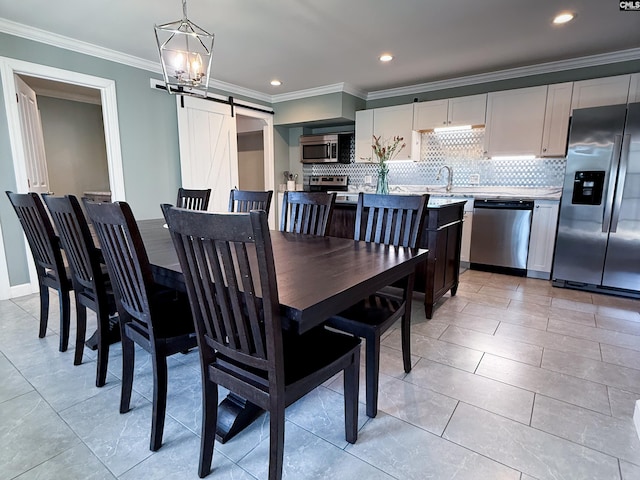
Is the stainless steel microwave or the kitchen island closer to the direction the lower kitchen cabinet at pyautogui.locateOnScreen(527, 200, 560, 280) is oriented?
the kitchen island

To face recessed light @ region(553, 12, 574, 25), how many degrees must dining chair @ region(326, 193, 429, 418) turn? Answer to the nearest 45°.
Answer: approximately 180°

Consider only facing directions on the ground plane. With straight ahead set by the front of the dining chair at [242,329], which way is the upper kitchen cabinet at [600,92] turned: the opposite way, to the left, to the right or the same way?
the opposite way

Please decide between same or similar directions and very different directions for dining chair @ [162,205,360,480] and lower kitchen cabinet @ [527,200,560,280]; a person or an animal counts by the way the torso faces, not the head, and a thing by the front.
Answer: very different directions

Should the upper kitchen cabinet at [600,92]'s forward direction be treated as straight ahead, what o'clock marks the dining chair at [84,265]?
The dining chair is roughly at 1 o'clock from the upper kitchen cabinet.

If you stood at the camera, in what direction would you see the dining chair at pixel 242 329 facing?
facing away from the viewer and to the right of the viewer

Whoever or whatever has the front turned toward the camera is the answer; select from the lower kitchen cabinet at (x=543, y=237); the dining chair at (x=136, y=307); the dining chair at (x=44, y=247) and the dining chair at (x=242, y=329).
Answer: the lower kitchen cabinet

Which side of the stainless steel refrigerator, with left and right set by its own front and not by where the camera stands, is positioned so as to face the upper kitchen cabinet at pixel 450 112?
right

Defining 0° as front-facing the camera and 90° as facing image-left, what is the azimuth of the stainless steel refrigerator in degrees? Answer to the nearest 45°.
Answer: approximately 0°

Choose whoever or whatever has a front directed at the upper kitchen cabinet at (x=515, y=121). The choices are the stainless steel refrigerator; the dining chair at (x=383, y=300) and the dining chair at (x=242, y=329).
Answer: the dining chair at (x=242, y=329)

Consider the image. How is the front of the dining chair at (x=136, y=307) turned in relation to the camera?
facing away from the viewer and to the right of the viewer

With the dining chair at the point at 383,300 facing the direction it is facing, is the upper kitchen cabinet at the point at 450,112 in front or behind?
behind
